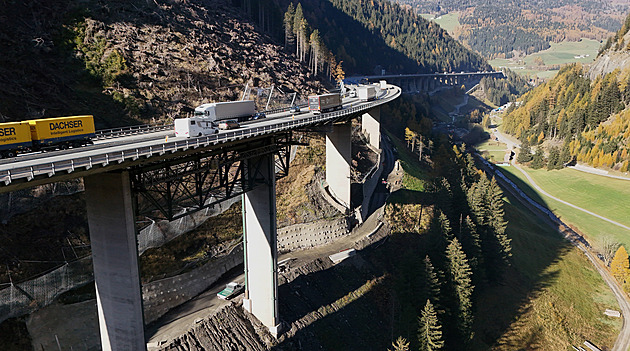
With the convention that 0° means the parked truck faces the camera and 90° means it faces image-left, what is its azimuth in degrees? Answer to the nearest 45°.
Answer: approximately 45°

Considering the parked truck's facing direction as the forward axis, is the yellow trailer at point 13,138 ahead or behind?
ahead

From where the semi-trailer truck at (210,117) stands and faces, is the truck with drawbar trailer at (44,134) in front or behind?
in front

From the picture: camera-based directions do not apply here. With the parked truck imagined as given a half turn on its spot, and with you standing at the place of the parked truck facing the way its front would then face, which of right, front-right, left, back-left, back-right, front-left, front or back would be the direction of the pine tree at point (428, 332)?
front-right
